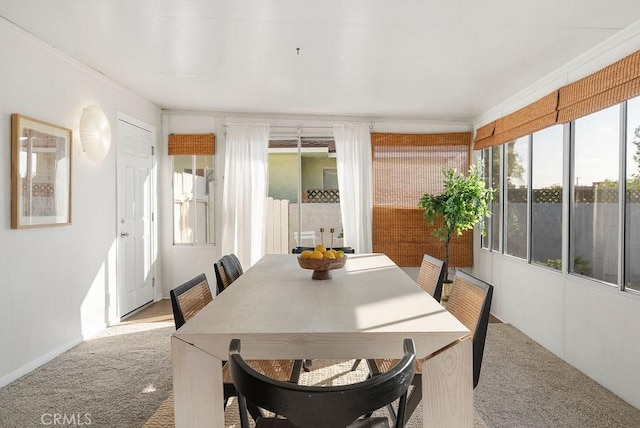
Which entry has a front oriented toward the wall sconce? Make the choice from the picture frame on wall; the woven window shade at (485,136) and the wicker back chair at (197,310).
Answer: the woven window shade

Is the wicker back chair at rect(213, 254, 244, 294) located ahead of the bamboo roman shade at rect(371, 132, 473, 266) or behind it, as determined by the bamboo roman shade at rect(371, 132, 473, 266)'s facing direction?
ahead

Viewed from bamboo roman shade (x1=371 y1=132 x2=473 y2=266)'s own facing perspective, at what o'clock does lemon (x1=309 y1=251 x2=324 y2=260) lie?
The lemon is roughly at 12 o'clock from the bamboo roman shade.

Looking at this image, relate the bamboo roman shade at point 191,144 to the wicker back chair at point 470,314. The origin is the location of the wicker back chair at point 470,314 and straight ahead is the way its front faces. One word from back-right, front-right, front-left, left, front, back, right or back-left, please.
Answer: right

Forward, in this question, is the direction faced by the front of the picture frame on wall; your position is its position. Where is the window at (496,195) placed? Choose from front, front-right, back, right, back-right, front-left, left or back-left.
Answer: front-left

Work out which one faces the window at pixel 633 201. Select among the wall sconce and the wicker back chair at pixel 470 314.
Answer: the wall sconce

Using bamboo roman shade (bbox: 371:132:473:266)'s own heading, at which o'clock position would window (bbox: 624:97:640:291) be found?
The window is roughly at 11 o'clock from the bamboo roman shade.

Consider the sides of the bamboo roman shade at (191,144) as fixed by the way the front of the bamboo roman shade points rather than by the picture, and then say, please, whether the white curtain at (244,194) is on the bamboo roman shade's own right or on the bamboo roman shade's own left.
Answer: on the bamboo roman shade's own left

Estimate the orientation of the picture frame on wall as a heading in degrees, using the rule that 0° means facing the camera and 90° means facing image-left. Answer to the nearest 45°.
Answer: approximately 315°

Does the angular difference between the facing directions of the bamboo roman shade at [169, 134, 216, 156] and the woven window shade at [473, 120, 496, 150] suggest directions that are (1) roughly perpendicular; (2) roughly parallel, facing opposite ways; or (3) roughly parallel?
roughly perpendicular

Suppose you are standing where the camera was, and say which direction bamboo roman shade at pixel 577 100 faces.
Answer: facing the viewer and to the left of the viewer

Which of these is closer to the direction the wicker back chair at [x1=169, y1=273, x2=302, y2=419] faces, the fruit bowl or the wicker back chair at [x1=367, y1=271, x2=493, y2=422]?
the wicker back chair

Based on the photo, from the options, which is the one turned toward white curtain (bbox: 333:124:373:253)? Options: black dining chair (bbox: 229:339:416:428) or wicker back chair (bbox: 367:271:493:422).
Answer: the black dining chair

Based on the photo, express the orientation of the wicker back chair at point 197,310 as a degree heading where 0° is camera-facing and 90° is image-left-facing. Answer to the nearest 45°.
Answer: approximately 315°
